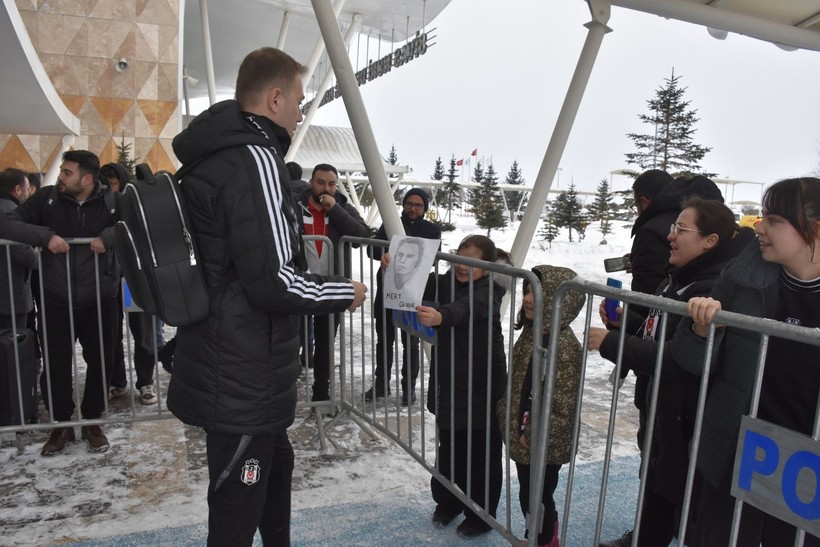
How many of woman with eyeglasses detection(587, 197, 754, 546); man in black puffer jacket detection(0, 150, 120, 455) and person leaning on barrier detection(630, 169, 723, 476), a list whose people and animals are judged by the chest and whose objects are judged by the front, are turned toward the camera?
1

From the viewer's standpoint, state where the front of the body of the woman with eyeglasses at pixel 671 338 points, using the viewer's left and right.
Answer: facing to the left of the viewer

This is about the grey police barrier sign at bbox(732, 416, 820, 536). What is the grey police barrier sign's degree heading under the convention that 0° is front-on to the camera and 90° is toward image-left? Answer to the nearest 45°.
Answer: approximately 45°

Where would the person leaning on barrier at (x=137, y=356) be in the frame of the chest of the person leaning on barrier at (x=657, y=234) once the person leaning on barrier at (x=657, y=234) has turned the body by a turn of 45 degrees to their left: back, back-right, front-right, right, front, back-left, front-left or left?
front-right

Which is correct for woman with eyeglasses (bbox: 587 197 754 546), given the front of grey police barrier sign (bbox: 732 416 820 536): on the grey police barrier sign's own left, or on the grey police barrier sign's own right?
on the grey police barrier sign's own right

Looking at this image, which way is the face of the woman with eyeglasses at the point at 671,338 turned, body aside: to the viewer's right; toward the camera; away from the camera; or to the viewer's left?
to the viewer's left

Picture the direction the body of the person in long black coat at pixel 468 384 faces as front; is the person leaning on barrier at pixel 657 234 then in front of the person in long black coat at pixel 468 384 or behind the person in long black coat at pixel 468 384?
behind
